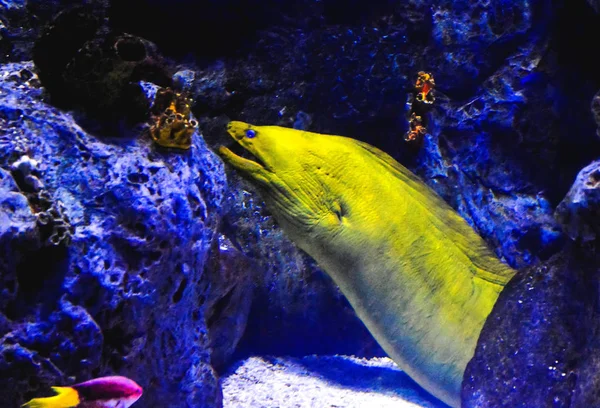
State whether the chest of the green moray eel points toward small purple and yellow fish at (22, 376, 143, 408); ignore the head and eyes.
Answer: no

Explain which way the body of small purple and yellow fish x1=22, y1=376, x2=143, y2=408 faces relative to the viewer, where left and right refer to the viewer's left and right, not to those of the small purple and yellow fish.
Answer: facing to the right of the viewer

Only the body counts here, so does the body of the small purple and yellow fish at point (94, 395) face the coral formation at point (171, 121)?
no

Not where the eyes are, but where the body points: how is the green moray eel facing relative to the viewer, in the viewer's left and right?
facing to the left of the viewer

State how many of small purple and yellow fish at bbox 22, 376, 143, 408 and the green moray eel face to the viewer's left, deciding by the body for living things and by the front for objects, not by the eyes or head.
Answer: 1

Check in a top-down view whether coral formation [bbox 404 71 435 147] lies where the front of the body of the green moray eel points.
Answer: no
